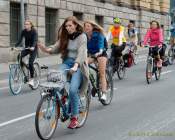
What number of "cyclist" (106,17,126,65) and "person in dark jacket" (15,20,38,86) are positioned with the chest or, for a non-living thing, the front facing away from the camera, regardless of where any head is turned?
0

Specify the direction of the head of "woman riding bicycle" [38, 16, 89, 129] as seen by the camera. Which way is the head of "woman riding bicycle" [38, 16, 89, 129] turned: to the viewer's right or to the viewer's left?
to the viewer's left

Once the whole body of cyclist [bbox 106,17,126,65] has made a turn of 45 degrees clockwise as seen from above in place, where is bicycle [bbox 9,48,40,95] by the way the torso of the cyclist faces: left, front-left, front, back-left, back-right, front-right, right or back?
front-left

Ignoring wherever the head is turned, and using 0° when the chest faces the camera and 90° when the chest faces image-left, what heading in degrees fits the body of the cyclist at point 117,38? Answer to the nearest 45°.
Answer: approximately 45°

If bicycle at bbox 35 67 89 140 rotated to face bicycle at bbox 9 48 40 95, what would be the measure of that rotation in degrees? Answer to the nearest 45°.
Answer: approximately 135° to its right

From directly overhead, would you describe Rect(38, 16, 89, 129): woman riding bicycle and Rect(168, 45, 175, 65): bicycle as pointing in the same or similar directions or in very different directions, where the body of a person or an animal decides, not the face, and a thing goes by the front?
same or similar directions

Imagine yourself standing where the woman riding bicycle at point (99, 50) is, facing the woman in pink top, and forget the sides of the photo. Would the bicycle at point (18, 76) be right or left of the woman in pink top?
left

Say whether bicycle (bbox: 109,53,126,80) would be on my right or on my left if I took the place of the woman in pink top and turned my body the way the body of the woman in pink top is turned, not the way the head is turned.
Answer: on my right

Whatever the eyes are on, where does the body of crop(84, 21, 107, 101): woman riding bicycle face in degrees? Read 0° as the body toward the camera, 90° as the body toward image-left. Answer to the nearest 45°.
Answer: approximately 45°

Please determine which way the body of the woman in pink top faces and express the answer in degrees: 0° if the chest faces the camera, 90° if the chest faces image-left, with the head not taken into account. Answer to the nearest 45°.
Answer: approximately 45°

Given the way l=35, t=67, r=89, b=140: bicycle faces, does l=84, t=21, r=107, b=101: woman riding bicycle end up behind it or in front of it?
behind

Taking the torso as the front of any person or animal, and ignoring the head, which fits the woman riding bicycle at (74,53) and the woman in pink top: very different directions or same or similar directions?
same or similar directions

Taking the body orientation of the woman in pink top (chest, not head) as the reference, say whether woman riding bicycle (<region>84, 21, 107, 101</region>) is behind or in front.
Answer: in front

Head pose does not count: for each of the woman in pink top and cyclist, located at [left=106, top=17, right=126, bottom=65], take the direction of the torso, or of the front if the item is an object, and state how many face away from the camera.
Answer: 0

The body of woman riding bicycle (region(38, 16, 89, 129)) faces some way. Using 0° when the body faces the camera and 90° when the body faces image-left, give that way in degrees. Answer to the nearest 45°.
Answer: approximately 45°

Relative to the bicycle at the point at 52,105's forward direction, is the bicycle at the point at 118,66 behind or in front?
behind

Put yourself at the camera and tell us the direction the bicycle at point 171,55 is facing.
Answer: facing the viewer and to the left of the viewer
